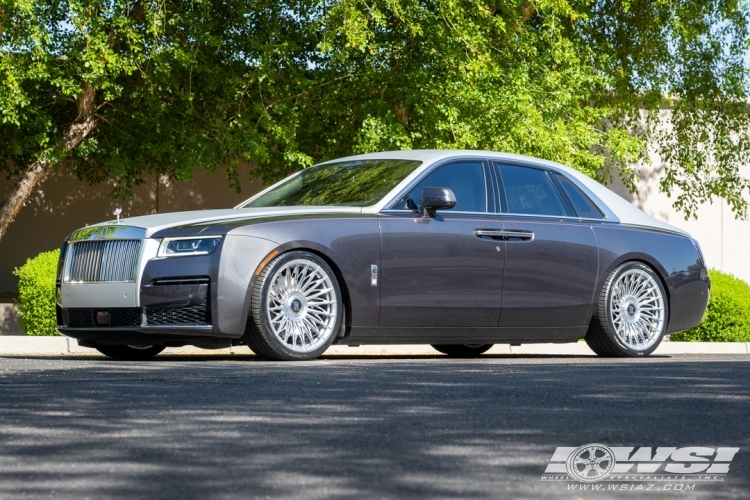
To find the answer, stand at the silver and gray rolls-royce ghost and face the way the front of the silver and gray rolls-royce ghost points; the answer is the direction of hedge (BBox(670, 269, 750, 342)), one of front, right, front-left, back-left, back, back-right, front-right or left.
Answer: back

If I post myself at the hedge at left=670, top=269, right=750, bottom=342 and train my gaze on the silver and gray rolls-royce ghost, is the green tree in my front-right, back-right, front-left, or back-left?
front-right

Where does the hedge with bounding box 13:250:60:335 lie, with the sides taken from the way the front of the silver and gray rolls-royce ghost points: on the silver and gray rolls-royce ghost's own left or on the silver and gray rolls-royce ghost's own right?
on the silver and gray rolls-royce ghost's own right

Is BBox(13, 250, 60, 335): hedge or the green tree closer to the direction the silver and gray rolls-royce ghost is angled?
the hedge
